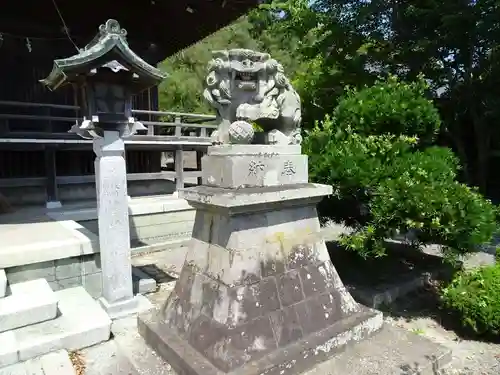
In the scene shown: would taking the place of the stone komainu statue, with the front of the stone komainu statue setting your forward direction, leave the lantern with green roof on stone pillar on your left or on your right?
on your right

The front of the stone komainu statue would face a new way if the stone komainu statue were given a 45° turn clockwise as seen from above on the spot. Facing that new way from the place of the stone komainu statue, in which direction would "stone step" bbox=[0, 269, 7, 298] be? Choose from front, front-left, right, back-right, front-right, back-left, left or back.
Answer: front

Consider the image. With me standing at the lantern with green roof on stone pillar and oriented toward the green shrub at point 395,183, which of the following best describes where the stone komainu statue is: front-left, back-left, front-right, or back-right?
front-right

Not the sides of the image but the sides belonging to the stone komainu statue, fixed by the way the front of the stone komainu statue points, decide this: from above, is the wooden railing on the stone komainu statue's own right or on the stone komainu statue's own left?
on the stone komainu statue's own right

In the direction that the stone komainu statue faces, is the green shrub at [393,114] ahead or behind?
behind

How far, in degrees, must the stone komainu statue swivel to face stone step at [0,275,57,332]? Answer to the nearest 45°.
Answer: approximately 45° to its right

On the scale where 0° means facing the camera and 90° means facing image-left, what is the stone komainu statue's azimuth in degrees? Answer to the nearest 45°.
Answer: approximately 45°

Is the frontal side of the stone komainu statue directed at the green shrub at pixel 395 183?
no
